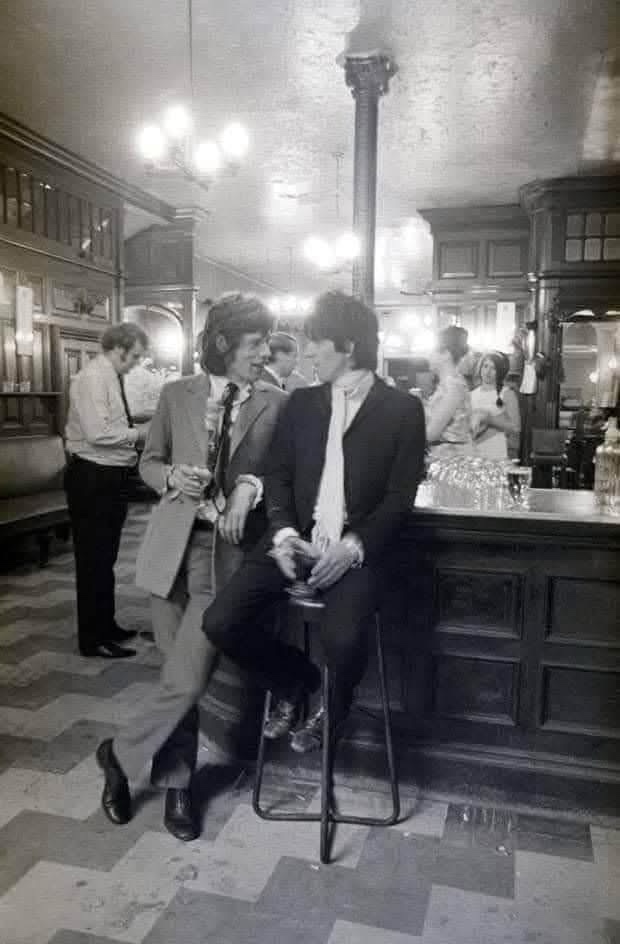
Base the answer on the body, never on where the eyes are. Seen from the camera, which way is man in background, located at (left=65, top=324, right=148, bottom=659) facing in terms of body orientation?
to the viewer's right

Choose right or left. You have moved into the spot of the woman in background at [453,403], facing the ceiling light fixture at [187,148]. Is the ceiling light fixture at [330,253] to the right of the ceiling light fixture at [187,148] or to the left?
right

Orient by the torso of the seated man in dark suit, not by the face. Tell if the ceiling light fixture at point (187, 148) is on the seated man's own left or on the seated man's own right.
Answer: on the seated man's own right

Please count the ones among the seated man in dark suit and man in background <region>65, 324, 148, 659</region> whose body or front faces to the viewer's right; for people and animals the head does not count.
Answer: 1

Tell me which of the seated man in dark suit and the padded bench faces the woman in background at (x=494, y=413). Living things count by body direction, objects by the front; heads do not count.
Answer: the padded bench

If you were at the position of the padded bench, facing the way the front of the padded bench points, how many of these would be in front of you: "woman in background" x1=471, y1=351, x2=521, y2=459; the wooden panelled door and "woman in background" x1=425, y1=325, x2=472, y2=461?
2

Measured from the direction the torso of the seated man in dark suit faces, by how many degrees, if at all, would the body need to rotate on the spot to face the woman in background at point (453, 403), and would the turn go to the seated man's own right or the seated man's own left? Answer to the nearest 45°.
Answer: approximately 135° to the seated man's own right

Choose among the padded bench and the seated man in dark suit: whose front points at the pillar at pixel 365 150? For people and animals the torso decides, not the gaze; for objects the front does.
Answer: the padded bench

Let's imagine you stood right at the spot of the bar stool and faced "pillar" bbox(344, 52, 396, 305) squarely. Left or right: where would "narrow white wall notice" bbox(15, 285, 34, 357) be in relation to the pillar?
left

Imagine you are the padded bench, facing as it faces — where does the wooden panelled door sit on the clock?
The wooden panelled door is roughly at 8 o'clock from the padded bench.

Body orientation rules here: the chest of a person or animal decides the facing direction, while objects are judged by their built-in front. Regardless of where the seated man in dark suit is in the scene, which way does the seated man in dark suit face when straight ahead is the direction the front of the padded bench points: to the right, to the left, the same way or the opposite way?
to the right

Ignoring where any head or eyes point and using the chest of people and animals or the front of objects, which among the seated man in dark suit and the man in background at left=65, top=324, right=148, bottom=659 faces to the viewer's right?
the man in background

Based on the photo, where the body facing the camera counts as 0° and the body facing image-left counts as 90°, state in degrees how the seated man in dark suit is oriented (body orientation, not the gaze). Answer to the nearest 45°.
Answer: approximately 45°
